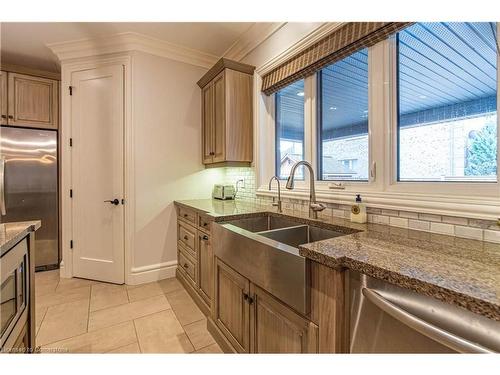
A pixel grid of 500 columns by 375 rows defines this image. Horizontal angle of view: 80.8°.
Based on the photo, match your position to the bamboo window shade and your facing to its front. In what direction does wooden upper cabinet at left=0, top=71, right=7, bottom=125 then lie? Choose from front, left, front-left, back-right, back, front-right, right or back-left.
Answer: front-right

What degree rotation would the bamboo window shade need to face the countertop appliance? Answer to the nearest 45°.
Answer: approximately 90° to its right

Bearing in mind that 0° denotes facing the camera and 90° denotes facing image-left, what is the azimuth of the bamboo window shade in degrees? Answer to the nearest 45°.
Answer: approximately 45°

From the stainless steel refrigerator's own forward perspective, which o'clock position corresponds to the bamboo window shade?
The bamboo window shade is roughly at 11 o'clock from the stainless steel refrigerator.

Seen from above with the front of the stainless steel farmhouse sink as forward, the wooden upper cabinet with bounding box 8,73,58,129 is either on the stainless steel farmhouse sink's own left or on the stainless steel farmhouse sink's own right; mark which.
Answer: on the stainless steel farmhouse sink's own right

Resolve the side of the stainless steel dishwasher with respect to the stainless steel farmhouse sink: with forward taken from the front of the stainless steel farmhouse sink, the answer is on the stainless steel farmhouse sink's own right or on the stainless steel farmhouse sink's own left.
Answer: on the stainless steel farmhouse sink's own left

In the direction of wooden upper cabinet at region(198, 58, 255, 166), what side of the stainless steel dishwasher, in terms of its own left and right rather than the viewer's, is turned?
right

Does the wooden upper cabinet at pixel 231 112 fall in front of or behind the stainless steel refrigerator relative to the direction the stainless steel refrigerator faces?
in front

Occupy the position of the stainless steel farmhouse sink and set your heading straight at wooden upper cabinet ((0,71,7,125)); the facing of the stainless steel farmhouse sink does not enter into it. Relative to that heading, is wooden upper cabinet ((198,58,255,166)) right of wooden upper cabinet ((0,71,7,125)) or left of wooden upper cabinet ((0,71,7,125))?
right

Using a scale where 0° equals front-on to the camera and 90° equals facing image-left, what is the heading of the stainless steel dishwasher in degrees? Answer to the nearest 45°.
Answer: approximately 45°

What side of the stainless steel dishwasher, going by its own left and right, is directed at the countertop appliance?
right

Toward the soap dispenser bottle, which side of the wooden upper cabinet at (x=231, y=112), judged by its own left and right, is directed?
left
